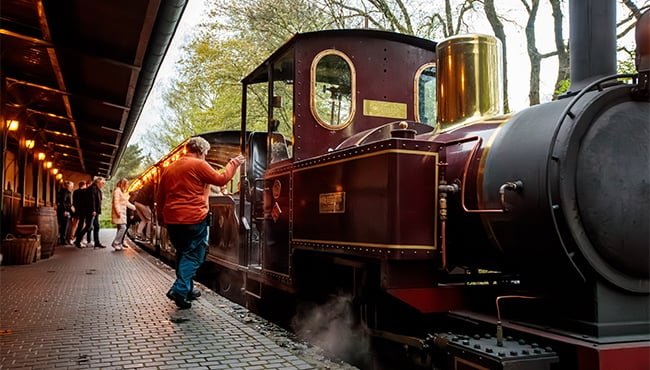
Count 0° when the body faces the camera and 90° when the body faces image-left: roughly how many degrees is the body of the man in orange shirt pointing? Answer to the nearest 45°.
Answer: approximately 225°

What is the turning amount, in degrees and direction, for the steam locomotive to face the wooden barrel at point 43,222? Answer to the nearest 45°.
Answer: approximately 180°

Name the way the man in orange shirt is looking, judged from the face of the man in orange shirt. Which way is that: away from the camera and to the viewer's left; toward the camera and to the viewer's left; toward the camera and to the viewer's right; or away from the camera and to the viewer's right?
away from the camera and to the viewer's right

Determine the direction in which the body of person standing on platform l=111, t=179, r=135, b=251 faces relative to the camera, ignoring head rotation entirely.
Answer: to the viewer's right

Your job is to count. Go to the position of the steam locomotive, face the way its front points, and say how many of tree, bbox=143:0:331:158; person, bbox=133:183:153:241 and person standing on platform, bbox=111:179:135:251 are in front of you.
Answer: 0

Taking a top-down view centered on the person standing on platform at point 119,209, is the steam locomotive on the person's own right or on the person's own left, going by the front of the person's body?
on the person's own right

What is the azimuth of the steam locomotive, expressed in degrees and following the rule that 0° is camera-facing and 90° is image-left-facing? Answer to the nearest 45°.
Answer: approximately 315°
